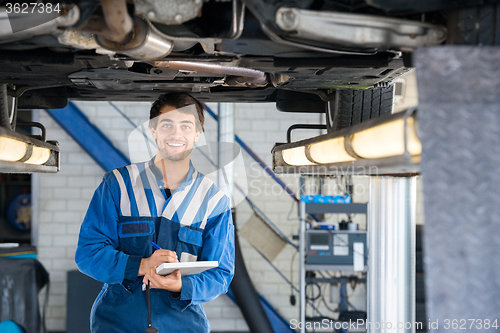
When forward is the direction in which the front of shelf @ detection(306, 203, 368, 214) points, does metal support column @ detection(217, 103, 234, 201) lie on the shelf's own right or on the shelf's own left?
on the shelf's own right

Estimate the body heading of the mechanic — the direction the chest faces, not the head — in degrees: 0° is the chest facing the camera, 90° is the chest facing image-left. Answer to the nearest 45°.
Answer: approximately 0°

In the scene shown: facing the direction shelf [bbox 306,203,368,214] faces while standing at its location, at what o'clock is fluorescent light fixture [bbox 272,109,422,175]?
The fluorescent light fixture is roughly at 12 o'clock from the shelf.

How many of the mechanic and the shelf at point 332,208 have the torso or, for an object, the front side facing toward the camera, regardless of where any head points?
2

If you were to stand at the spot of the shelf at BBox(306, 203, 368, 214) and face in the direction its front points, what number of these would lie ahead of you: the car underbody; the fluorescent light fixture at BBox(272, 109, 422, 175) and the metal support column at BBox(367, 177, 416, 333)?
3

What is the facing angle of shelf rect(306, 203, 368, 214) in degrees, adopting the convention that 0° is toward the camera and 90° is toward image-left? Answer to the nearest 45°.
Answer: approximately 0°

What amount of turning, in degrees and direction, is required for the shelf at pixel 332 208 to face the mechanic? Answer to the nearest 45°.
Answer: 0° — it already faces them

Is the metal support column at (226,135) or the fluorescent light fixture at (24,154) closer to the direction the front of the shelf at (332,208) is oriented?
the fluorescent light fixture
